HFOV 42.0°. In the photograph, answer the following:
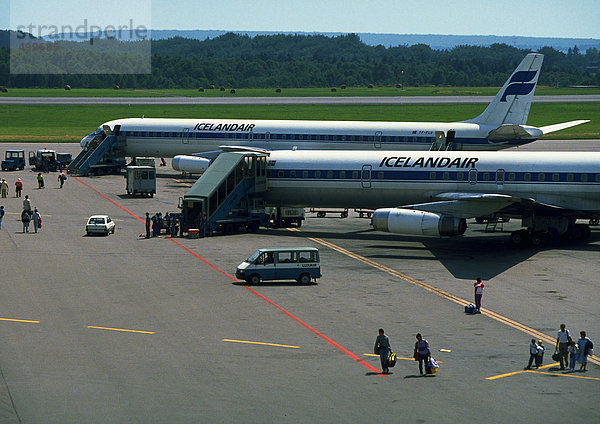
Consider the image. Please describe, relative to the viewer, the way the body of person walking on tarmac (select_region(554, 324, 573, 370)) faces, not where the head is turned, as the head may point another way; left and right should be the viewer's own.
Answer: facing the viewer

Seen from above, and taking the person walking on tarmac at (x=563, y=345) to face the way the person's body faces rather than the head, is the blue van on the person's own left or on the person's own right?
on the person's own right

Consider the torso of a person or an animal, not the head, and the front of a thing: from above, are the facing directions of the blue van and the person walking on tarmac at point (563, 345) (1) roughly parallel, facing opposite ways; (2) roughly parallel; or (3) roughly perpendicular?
roughly perpendicular

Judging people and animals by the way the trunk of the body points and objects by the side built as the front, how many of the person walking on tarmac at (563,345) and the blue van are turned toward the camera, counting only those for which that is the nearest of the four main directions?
1

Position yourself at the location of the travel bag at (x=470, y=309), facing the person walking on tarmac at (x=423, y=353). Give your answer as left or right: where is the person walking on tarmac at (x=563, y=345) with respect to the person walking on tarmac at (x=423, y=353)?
left

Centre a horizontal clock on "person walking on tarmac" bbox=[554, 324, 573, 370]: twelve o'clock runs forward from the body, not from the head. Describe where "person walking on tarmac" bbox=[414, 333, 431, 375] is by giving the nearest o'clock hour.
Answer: "person walking on tarmac" bbox=[414, 333, 431, 375] is roughly at 2 o'clock from "person walking on tarmac" bbox=[554, 324, 573, 370].

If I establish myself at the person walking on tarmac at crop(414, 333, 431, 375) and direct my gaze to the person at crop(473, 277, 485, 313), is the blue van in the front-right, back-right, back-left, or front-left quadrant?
front-left
